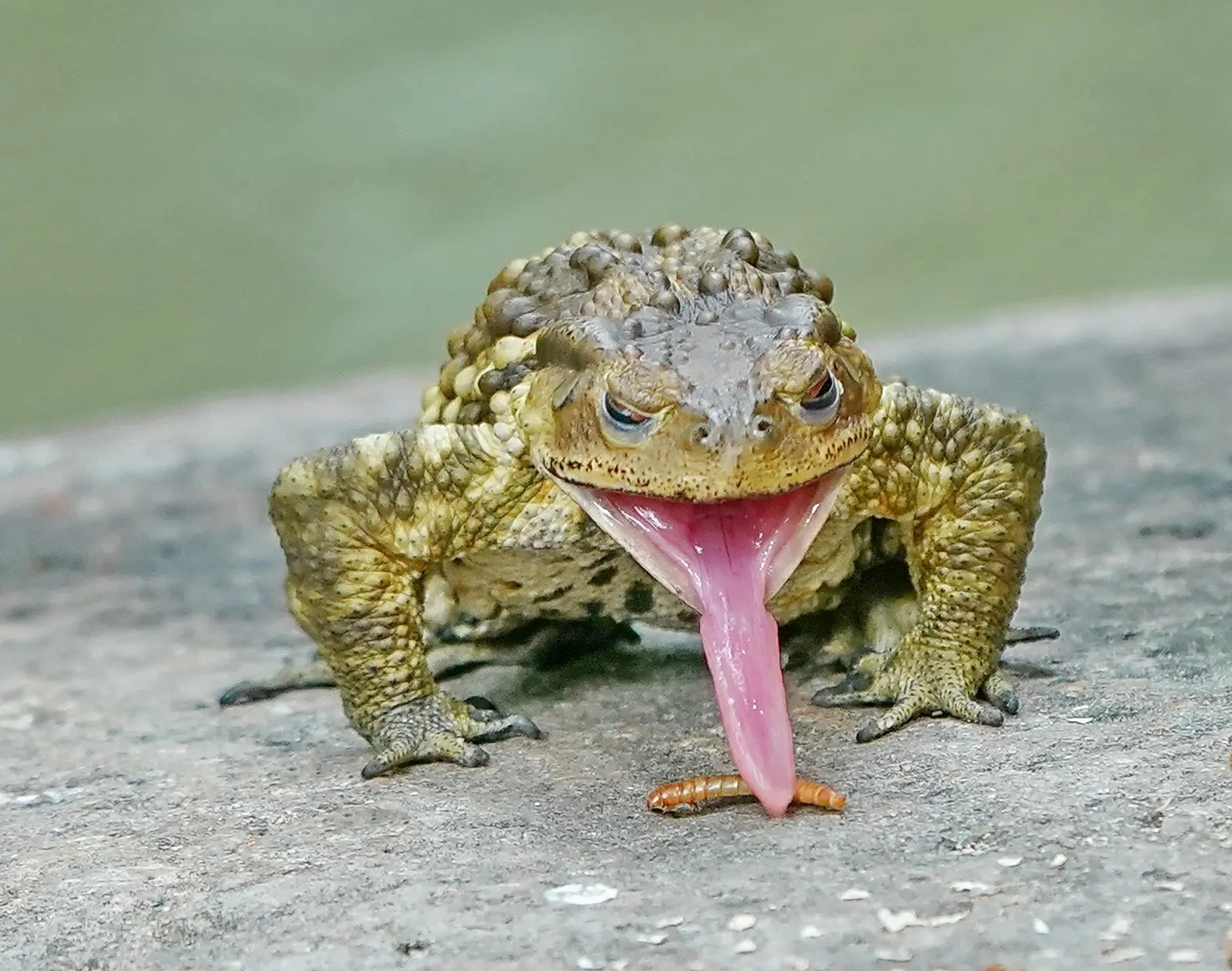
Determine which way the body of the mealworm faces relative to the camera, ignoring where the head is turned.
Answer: to the viewer's left
